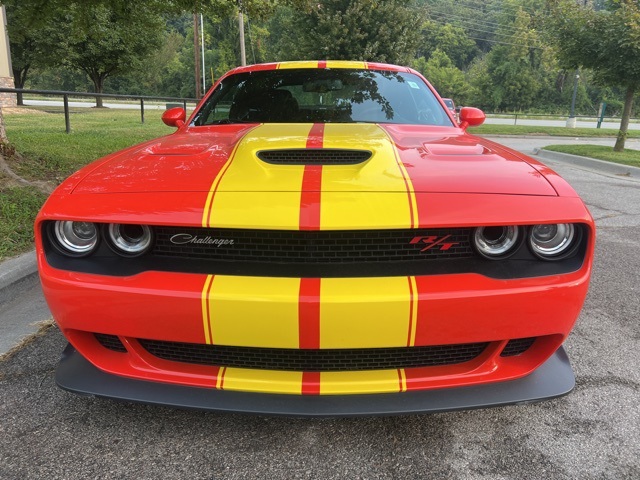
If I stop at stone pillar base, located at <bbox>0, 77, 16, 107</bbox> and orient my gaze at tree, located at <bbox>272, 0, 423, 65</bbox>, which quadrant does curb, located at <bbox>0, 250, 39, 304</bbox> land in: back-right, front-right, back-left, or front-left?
front-right

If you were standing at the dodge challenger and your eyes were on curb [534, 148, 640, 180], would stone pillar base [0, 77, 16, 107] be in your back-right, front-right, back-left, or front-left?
front-left

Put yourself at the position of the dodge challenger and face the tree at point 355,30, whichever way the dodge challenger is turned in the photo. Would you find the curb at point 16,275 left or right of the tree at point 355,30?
left

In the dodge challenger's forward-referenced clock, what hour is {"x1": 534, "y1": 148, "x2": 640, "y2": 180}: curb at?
The curb is roughly at 7 o'clock from the dodge challenger.

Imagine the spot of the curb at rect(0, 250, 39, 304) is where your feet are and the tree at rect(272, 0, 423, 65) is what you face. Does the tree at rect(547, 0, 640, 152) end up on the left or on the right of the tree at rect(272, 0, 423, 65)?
right

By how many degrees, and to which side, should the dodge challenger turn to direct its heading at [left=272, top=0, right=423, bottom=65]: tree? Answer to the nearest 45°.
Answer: approximately 180°

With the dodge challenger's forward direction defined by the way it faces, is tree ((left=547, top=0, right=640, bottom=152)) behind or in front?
behind

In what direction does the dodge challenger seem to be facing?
toward the camera

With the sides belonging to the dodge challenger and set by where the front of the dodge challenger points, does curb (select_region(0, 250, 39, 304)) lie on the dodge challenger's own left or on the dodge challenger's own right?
on the dodge challenger's own right

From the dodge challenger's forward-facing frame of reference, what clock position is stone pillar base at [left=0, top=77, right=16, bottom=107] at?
The stone pillar base is roughly at 5 o'clock from the dodge challenger.
